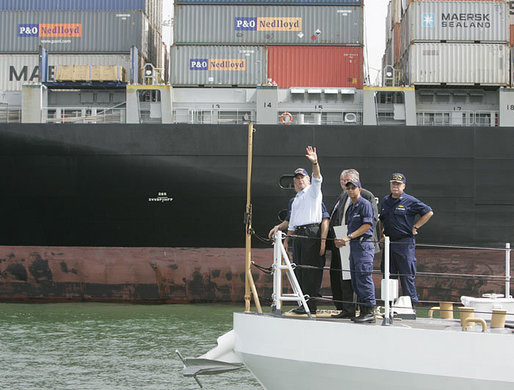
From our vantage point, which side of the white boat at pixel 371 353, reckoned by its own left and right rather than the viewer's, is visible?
left

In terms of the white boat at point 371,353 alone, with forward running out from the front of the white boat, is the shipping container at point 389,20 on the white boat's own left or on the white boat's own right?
on the white boat's own right

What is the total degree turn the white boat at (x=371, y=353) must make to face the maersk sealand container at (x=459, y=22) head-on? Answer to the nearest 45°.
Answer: approximately 90° to its right

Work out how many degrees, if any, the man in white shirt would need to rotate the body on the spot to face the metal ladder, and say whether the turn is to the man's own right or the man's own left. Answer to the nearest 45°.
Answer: approximately 45° to the man's own left

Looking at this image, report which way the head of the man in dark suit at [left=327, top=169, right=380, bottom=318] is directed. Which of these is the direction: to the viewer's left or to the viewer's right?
to the viewer's left
